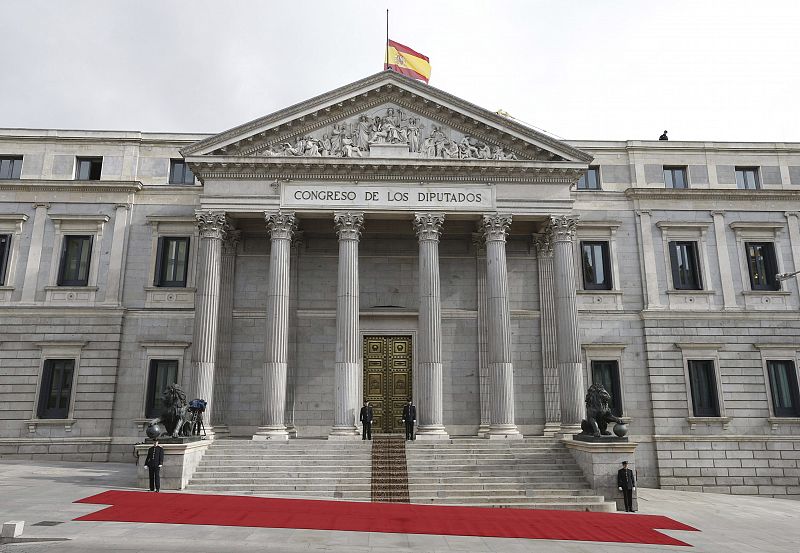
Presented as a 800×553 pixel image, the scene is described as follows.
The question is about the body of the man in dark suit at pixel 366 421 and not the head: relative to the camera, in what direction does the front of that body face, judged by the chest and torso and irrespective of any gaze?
toward the camera

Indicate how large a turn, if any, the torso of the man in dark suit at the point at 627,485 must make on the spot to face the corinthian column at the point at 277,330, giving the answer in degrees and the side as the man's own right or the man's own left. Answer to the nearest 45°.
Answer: approximately 90° to the man's own right

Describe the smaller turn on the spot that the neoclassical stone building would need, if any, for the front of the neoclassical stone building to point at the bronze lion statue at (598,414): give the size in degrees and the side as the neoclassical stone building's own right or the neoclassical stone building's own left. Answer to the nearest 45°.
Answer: approximately 45° to the neoclassical stone building's own left

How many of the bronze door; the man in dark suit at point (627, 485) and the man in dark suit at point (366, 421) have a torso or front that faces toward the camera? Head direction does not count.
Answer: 3

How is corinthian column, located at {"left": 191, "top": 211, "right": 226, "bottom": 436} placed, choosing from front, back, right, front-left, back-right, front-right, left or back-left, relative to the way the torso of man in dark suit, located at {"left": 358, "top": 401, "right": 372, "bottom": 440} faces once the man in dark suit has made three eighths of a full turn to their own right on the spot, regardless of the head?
front-left

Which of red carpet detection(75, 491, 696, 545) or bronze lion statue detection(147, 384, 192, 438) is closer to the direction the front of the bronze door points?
the red carpet

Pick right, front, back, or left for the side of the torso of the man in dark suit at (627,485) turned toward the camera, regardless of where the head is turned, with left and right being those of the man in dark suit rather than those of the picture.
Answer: front

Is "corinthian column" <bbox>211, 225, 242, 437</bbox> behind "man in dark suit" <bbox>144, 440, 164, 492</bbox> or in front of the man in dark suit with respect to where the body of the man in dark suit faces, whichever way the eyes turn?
behind

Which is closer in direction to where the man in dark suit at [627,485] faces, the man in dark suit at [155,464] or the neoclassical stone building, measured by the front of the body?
the man in dark suit

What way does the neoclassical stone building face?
toward the camera

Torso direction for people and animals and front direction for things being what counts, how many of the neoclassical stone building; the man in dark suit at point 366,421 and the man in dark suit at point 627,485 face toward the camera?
3

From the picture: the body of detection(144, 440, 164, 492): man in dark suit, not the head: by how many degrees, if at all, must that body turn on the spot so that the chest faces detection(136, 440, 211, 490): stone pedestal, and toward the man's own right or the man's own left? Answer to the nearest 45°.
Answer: approximately 135° to the man's own left
